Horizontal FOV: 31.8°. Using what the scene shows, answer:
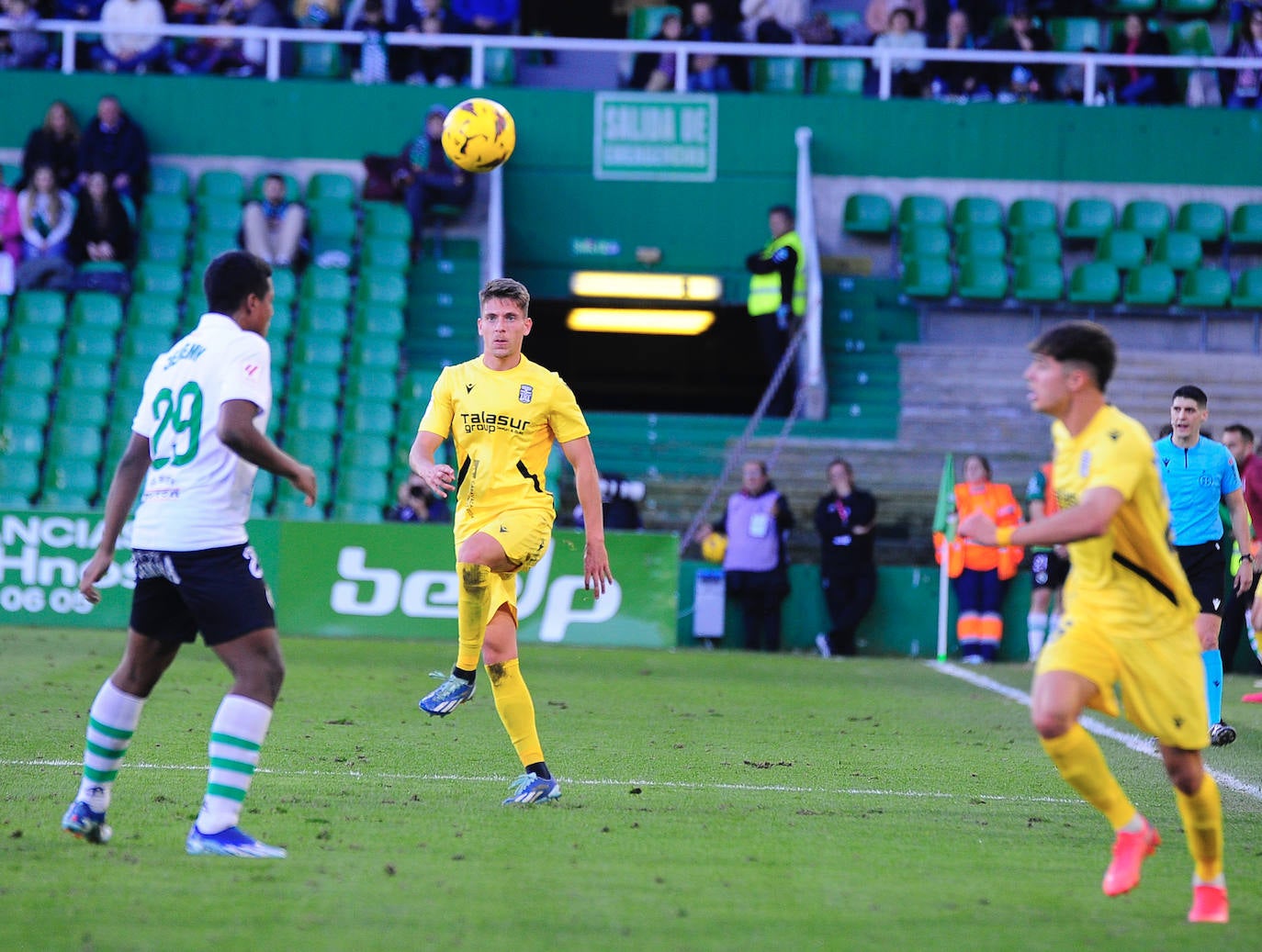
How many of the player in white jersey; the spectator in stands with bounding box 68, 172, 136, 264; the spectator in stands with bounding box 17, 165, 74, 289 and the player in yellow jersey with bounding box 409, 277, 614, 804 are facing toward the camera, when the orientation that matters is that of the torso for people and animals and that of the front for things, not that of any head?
3

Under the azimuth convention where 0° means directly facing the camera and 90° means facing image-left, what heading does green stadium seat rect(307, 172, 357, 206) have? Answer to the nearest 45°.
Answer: approximately 0°

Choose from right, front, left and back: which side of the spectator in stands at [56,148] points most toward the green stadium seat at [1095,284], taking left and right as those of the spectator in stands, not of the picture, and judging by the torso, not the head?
left

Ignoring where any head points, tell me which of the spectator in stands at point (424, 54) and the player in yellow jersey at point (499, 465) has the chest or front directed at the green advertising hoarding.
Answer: the spectator in stands

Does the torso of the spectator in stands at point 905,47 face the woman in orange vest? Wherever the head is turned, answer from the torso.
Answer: yes

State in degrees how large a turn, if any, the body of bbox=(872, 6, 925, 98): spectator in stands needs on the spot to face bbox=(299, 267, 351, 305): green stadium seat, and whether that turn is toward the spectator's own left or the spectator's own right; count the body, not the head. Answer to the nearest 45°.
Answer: approximately 45° to the spectator's own right

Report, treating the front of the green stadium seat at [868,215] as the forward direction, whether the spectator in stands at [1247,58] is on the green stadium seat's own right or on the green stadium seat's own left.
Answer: on the green stadium seat's own left
